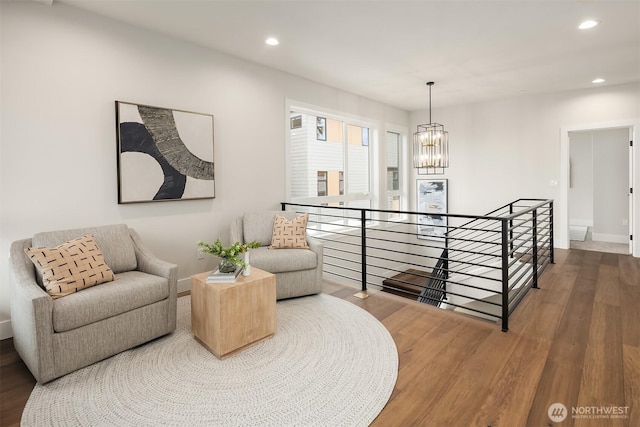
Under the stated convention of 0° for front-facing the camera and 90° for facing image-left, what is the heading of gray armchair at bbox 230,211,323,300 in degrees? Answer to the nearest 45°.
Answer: approximately 315°

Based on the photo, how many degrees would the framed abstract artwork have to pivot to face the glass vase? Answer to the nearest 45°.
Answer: approximately 45° to its right

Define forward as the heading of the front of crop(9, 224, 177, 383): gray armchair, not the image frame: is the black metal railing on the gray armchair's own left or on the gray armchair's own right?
on the gray armchair's own left

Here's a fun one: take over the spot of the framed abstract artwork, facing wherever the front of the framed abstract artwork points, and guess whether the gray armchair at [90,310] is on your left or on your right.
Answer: on your right

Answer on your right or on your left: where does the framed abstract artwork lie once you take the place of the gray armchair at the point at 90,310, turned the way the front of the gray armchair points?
on your left

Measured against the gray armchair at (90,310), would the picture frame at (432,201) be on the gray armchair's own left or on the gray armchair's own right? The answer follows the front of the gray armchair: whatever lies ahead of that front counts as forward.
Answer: on the gray armchair's own left

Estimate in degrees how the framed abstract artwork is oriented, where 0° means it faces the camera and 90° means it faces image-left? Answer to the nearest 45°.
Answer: approximately 315°

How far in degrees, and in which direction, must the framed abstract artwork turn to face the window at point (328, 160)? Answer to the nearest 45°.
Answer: approximately 90° to its left

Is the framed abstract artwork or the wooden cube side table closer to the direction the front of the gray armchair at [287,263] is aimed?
the wooden cube side table
